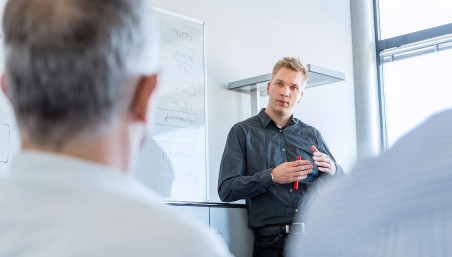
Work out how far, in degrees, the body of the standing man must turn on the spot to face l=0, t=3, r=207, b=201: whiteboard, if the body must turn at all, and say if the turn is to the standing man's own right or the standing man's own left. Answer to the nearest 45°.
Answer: approximately 135° to the standing man's own right

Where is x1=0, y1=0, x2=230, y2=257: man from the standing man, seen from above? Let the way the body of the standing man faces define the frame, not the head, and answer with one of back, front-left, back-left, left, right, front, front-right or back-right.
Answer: front-right

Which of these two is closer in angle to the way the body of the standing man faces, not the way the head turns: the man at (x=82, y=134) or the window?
the man

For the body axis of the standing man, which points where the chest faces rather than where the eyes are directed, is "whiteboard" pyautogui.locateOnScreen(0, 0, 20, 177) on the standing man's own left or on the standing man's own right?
on the standing man's own right

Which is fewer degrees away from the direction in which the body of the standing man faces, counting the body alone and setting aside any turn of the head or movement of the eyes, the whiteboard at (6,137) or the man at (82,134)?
the man

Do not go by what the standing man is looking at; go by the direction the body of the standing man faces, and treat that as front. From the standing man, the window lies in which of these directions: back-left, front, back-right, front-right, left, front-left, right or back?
left

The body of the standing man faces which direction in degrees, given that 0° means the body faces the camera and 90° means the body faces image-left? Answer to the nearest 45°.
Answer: approximately 315°

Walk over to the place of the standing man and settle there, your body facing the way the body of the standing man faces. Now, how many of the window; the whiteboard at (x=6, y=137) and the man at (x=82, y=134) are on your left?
1

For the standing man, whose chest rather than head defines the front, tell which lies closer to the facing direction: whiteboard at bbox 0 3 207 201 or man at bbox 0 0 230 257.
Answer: the man
